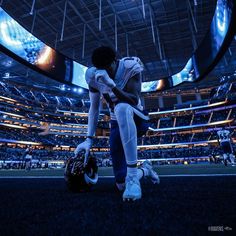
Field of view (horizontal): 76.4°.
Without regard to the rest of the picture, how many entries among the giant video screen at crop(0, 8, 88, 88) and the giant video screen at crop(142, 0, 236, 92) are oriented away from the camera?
0

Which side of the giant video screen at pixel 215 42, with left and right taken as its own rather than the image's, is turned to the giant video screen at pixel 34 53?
front

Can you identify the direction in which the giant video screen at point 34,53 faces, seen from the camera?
facing the viewer and to the right of the viewer

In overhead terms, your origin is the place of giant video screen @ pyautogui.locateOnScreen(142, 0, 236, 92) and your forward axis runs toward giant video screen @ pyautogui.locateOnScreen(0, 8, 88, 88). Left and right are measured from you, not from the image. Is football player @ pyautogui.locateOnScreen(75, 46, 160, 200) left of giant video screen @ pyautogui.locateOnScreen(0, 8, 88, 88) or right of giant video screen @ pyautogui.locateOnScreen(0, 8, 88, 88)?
left

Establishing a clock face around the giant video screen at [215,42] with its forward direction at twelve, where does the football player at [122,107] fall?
The football player is roughly at 11 o'clock from the giant video screen.

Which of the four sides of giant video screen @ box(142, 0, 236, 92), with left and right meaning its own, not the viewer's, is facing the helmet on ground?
front

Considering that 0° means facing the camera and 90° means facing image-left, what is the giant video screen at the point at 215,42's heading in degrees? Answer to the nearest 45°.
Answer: approximately 45°
